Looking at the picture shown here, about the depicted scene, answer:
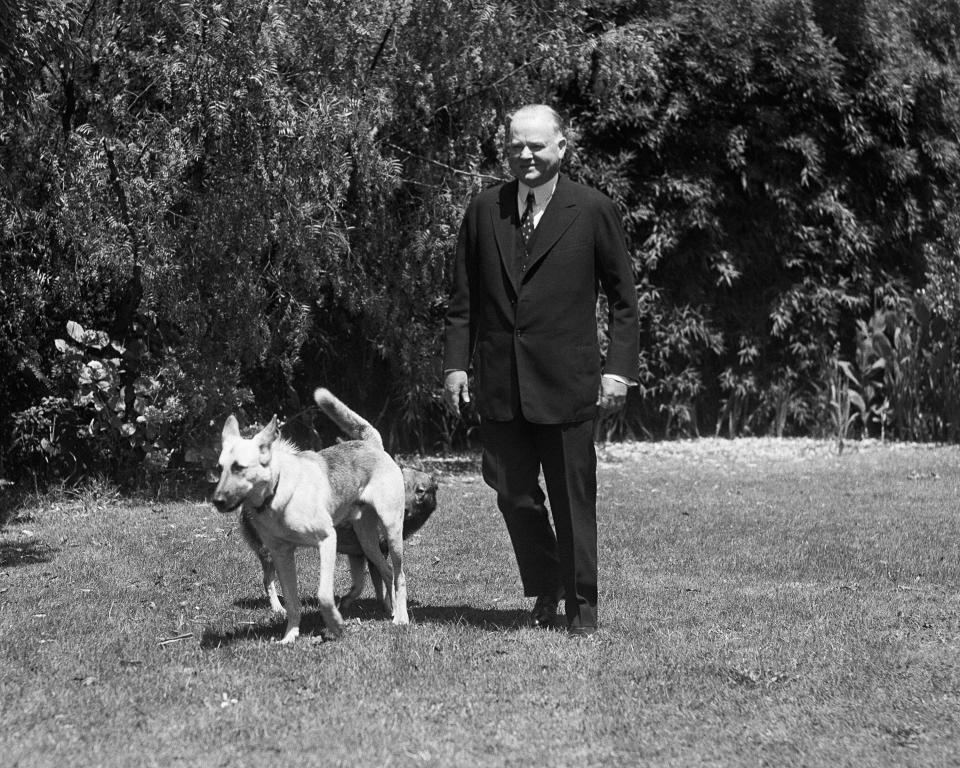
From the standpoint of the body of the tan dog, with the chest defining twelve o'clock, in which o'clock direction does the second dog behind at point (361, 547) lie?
The second dog behind is roughly at 5 o'clock from the tan dog.

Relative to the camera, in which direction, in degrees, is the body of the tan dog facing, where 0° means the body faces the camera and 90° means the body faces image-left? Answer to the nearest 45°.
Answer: approximately 45°

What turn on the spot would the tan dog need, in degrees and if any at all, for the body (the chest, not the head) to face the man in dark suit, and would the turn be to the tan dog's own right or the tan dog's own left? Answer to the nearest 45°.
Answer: approximately 135° to the tan dog's own left
